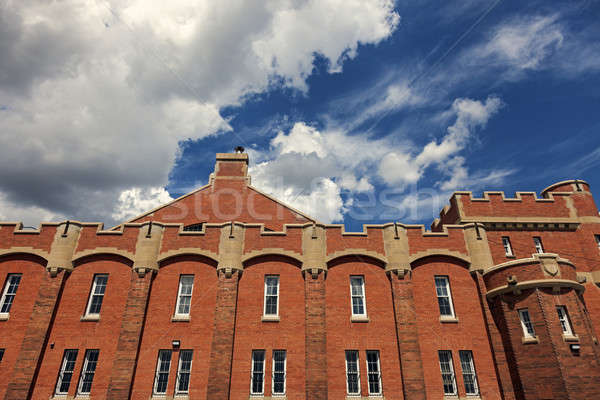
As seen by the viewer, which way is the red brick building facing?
toward the camera
